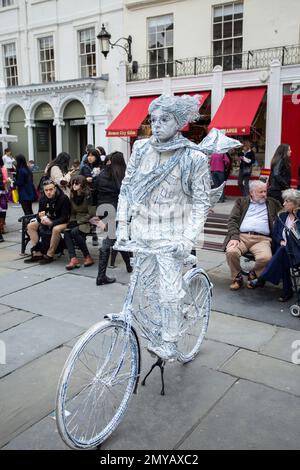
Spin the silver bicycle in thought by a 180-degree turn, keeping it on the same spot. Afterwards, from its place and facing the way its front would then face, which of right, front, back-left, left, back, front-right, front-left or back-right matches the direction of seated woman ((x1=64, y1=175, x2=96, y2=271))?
front-left

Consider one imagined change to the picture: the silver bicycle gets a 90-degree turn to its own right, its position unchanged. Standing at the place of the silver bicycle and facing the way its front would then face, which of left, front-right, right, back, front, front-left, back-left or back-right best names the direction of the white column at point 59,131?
front-right

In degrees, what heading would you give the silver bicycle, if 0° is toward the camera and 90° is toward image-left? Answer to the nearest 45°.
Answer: approximately 45°

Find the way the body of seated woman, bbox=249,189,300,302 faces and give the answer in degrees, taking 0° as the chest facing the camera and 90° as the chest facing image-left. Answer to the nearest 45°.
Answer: approximately 45°

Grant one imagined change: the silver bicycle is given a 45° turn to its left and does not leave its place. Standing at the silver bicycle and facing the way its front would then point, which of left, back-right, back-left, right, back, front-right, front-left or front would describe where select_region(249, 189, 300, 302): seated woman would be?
back-left

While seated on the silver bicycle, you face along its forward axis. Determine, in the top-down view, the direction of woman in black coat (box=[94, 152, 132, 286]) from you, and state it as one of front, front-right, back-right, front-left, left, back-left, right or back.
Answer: back-right

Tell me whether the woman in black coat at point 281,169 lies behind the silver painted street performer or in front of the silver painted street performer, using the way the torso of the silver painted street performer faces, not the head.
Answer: behind

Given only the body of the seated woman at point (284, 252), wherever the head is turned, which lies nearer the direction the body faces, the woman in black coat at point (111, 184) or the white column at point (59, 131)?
the woman in black coat
